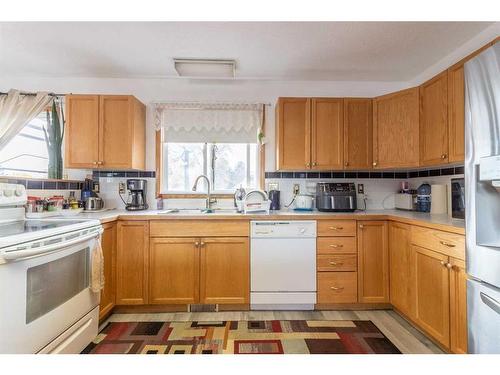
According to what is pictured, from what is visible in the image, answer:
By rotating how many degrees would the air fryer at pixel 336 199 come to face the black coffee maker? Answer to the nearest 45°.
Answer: approximately 90° to its right

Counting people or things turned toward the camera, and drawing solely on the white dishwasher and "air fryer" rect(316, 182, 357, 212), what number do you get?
2

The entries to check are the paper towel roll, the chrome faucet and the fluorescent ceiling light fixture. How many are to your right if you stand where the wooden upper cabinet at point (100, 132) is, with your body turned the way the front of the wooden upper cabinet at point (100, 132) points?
0

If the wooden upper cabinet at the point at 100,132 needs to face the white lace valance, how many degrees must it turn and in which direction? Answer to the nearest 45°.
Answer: approximately 90° to its left

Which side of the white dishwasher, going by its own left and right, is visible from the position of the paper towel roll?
left

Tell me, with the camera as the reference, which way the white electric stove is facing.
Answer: facing the viewer and to the right of the viewer

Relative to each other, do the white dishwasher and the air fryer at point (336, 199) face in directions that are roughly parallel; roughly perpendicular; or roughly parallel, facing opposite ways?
roughly parallel

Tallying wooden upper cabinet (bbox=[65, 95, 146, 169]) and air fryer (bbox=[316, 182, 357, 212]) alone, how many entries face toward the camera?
2

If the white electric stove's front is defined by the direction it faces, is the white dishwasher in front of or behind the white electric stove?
in front

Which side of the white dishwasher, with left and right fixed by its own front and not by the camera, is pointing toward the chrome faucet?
right

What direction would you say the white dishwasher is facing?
toward the camera

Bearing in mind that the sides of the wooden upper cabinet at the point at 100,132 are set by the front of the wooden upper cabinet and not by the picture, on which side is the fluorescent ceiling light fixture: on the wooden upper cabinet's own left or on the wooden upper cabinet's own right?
on the wooden upper cabinet's own left

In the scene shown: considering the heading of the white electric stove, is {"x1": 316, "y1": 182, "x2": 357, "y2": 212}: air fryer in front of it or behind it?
in front

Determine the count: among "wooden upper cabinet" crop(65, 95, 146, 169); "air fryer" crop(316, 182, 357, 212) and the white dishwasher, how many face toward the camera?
3

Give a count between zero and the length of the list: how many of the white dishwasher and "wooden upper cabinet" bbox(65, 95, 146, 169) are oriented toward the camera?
2

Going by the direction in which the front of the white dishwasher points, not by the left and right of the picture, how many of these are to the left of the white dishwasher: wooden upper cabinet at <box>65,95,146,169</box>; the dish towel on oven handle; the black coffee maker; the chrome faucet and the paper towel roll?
1

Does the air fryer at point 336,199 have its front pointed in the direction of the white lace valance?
no

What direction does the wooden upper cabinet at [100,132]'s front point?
toward the camera

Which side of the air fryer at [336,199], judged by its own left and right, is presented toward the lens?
front
